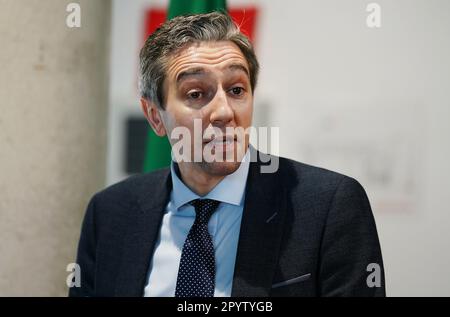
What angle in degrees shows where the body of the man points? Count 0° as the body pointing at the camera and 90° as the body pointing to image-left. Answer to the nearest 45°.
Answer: approximately 0°
